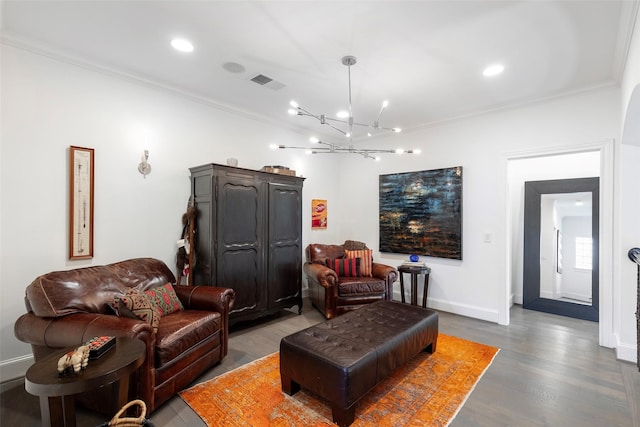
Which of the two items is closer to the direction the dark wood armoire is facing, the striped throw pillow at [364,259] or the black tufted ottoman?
the black tufted ottoman

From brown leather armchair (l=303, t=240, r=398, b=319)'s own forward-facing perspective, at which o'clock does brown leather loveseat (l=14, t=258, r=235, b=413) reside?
brown leather loveseat (l=14, t=258, r=235, b=413) is roughly at 3 o'clock from brown leather armchair (l=303, t=240, r=398, b=319).

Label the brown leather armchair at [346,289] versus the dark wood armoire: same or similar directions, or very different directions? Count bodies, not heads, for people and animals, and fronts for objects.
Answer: same or similar directions

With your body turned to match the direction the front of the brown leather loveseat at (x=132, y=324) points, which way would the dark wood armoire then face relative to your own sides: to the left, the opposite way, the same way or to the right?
the same way

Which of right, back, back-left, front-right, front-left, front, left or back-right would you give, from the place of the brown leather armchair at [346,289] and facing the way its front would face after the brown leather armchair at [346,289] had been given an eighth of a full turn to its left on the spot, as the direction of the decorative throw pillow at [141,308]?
back-right

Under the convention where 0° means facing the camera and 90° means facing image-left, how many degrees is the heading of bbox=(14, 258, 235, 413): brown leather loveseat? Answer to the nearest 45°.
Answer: approximately 315°

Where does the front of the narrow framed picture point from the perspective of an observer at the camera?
facing the viewer and to the right of the viewer

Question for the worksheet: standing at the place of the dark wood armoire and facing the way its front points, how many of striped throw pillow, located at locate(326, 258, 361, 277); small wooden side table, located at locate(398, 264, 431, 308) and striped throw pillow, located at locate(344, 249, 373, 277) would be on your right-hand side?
0

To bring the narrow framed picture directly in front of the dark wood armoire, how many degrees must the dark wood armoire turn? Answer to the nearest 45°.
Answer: approximately 135° to its right

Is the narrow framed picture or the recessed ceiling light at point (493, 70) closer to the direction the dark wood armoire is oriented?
the recessed ceiling light

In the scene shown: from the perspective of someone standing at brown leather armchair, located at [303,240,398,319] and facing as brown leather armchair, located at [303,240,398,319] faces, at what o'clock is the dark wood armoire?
The dark wood armoire is roughly at 4 o'clock from the brown leather armchair.
